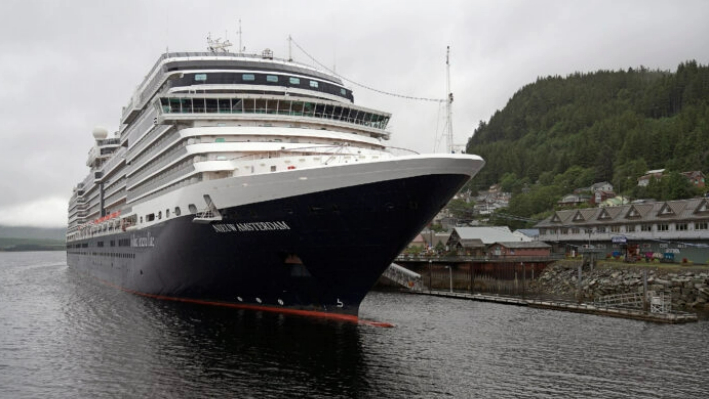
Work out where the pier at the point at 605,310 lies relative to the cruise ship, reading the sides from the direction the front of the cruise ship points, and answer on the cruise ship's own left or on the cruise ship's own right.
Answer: on the cruise ship's own left

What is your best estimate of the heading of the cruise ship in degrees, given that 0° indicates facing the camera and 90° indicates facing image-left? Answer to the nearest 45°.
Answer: approximately 315°
